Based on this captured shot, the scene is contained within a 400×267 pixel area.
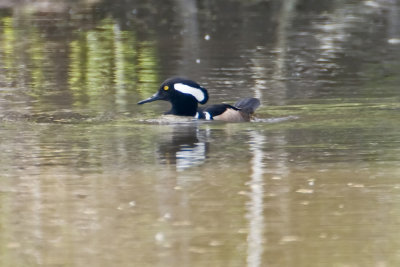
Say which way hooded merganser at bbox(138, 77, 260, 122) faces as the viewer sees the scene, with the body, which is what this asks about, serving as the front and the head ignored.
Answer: to the viewer's left
